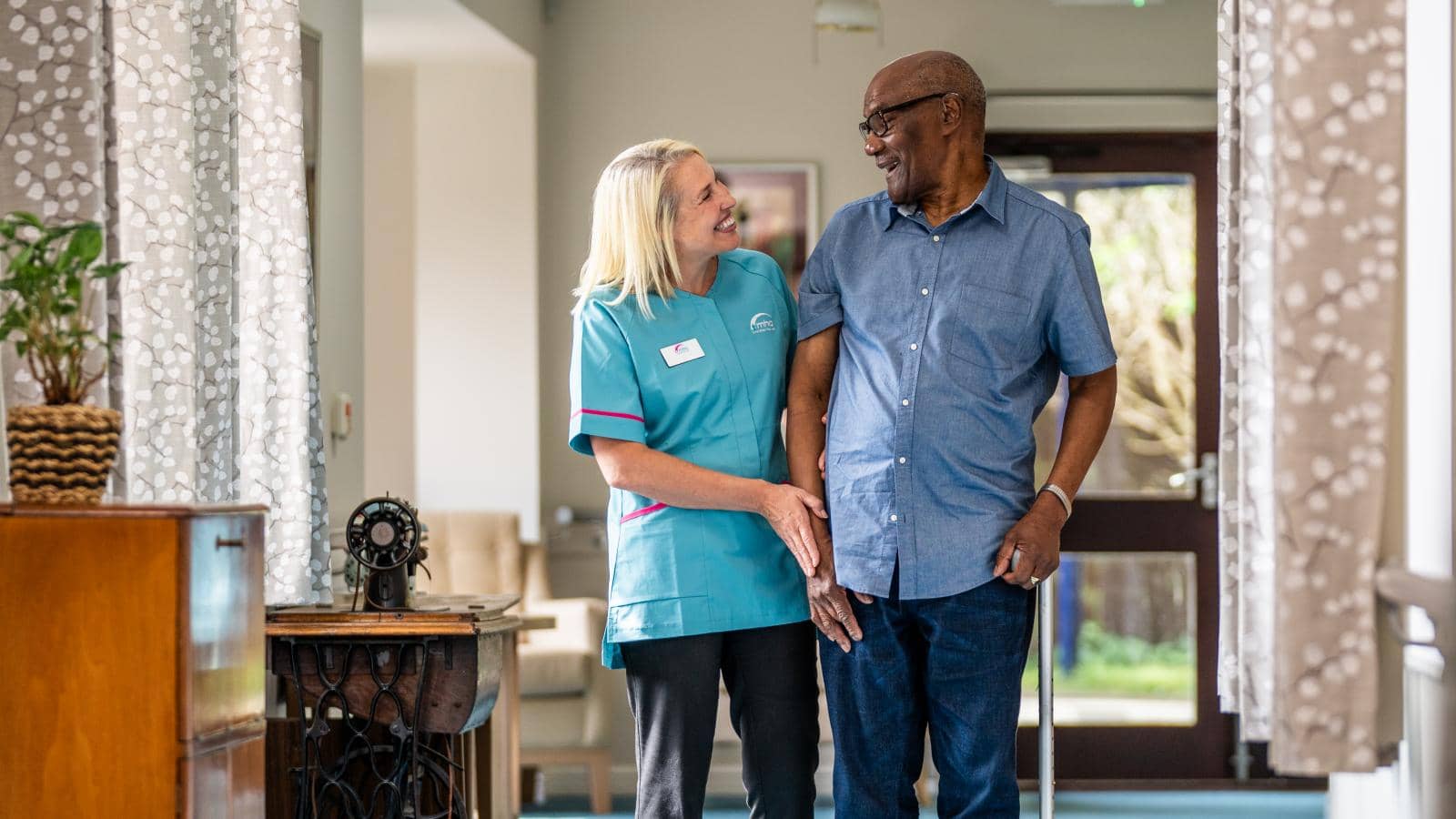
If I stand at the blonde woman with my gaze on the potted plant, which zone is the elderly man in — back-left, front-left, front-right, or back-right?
back-left

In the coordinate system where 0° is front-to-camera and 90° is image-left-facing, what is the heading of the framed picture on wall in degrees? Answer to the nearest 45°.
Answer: approximately 0°

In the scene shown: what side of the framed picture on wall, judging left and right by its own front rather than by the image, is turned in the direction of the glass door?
left

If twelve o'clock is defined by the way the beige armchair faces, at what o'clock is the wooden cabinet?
The wooden cabinet is roughly at 2 o'clock from the beige armchair.

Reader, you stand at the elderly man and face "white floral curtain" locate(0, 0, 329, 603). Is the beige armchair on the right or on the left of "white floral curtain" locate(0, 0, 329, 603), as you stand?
right
